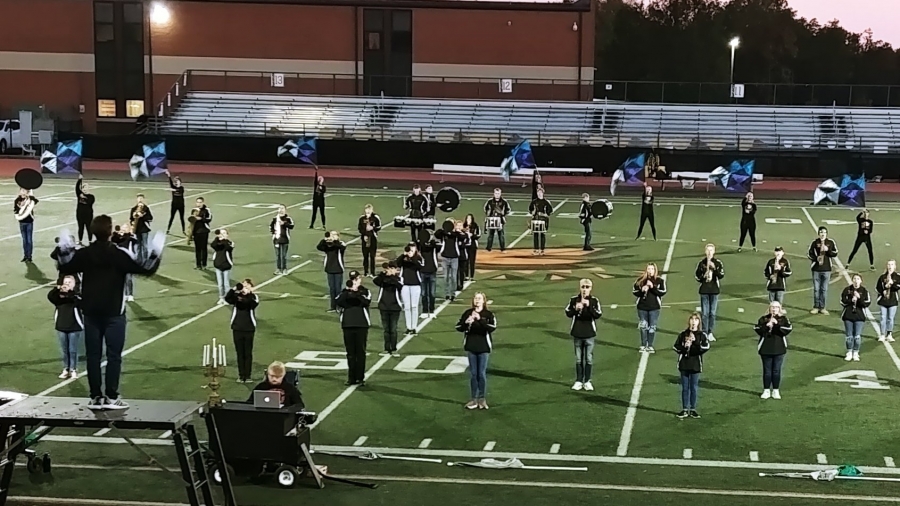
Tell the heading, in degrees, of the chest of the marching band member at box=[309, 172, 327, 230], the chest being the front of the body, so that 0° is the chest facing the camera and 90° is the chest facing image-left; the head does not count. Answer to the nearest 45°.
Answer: approximately 0°

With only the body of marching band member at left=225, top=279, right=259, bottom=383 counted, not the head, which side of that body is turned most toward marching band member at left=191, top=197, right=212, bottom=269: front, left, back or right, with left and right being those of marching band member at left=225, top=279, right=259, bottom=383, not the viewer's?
back

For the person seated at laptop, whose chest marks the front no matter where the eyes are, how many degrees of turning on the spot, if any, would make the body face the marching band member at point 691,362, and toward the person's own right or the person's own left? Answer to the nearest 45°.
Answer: approximately 135° to the person's own left

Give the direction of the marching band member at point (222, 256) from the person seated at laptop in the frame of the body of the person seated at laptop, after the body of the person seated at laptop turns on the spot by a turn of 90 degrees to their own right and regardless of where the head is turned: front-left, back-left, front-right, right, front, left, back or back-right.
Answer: right

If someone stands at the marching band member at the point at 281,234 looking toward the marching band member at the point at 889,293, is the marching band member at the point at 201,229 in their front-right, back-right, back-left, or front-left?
back-right

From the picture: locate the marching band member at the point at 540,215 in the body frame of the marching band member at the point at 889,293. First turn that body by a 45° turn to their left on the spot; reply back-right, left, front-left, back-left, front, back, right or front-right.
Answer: back

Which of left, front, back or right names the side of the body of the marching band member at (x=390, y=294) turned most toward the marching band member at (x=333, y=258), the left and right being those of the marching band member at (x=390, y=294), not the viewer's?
back

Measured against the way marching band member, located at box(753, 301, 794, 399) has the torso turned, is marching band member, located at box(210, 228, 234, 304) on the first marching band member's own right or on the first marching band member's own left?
on the first marching band member's own right

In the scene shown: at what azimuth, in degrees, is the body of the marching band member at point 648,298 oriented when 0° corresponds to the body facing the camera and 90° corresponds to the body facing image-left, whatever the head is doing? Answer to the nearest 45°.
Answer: approximately 0°
